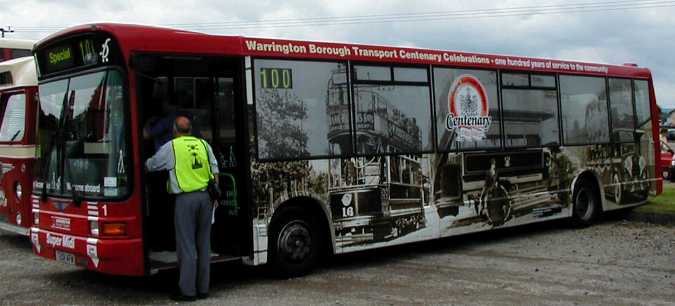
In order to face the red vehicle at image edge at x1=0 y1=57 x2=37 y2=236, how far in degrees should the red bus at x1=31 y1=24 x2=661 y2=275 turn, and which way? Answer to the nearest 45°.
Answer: approximately 90° to its right

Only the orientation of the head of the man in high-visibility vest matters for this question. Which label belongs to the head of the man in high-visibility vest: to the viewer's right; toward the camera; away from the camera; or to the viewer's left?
away from the camera

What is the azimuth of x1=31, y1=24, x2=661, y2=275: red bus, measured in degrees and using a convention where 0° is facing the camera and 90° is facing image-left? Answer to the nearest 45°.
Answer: approximately 45°
